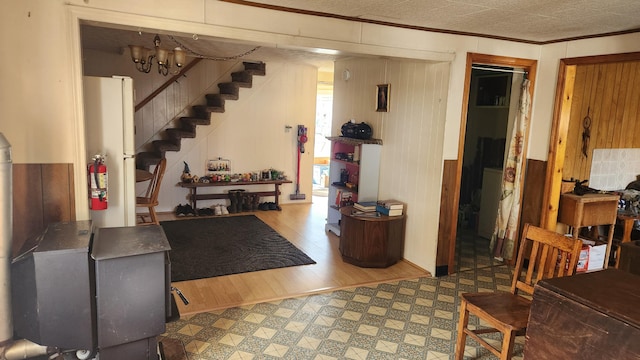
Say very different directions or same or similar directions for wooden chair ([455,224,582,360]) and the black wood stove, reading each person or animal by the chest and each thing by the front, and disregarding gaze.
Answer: very different directions

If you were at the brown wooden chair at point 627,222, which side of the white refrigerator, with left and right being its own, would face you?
front

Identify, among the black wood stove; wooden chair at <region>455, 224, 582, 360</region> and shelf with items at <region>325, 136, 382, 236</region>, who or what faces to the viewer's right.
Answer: the black wood stove

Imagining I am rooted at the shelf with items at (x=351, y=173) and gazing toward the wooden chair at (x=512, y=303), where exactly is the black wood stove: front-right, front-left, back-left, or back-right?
front-right

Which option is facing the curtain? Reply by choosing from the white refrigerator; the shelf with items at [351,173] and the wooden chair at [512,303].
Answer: the white refrigerator

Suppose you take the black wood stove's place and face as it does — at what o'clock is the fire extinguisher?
The fire extinguisher is roughly at 9 o'clock from the black wood stove.

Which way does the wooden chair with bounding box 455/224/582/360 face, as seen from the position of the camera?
facing the viewer and to the left of the viewer

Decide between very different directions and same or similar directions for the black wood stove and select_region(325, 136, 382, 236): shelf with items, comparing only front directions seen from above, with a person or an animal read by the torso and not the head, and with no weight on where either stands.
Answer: very different directions

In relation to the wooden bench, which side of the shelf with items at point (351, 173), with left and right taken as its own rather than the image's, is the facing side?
right

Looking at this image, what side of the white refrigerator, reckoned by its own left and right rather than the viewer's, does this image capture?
right

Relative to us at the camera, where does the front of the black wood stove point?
facing to the right of the viewer

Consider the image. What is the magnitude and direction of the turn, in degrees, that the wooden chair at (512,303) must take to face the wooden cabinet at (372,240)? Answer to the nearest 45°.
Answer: approximately 90° to its right

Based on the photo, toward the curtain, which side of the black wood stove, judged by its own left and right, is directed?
front

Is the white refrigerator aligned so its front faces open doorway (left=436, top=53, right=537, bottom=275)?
yes

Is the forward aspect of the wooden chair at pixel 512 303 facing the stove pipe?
yes

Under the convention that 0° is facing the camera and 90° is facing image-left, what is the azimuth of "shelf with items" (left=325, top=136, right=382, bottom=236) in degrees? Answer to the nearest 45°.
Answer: approximately 45°

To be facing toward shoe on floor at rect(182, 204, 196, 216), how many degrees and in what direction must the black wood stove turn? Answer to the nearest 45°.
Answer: approximately 90° to its left
